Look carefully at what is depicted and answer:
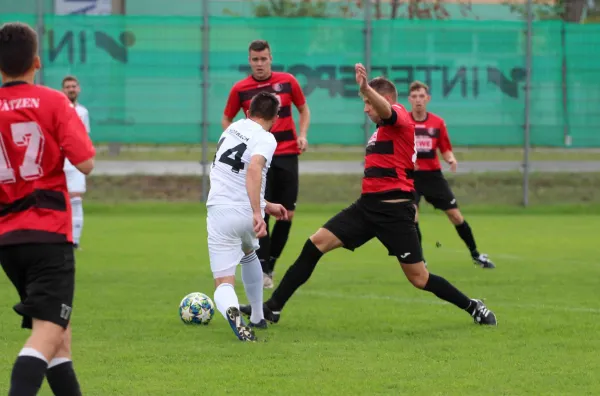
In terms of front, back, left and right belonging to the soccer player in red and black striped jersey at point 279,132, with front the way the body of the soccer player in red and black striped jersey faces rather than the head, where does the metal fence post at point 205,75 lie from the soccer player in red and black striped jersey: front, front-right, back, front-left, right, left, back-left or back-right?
back

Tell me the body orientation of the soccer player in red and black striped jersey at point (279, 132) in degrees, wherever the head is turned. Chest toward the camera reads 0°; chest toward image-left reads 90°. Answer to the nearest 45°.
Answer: approximately 0°

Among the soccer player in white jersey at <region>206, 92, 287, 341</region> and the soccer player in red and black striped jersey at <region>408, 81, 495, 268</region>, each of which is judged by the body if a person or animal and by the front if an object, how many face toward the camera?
1

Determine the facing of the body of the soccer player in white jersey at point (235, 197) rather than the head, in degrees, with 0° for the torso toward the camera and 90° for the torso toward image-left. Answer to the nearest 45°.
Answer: approximately 225°

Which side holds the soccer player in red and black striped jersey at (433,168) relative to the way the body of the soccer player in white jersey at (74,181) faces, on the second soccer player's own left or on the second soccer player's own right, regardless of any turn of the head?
on the second soccer player's own left

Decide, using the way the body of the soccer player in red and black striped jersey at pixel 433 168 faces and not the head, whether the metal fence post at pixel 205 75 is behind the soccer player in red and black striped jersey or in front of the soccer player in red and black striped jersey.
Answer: behind

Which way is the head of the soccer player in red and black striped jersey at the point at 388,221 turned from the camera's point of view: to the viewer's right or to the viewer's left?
to the viewer's left

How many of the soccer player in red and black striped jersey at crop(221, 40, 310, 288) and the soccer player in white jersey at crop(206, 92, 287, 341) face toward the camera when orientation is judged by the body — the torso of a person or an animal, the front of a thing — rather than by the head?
1

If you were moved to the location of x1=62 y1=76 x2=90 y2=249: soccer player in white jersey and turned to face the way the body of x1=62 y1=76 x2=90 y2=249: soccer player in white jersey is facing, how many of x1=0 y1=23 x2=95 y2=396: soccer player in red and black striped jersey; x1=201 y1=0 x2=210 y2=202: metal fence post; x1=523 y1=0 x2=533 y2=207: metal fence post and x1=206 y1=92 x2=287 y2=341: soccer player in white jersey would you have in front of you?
2

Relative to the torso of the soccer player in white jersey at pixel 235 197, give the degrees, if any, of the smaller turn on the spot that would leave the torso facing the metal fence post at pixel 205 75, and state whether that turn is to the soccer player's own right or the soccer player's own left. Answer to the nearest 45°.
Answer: approximately 45° to the soccer player's own left

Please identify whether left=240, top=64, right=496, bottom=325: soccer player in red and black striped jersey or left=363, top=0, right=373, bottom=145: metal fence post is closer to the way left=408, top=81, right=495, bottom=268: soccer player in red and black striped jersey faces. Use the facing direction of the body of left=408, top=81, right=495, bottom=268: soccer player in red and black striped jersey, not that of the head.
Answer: the soccer player in red and black striped jersey
